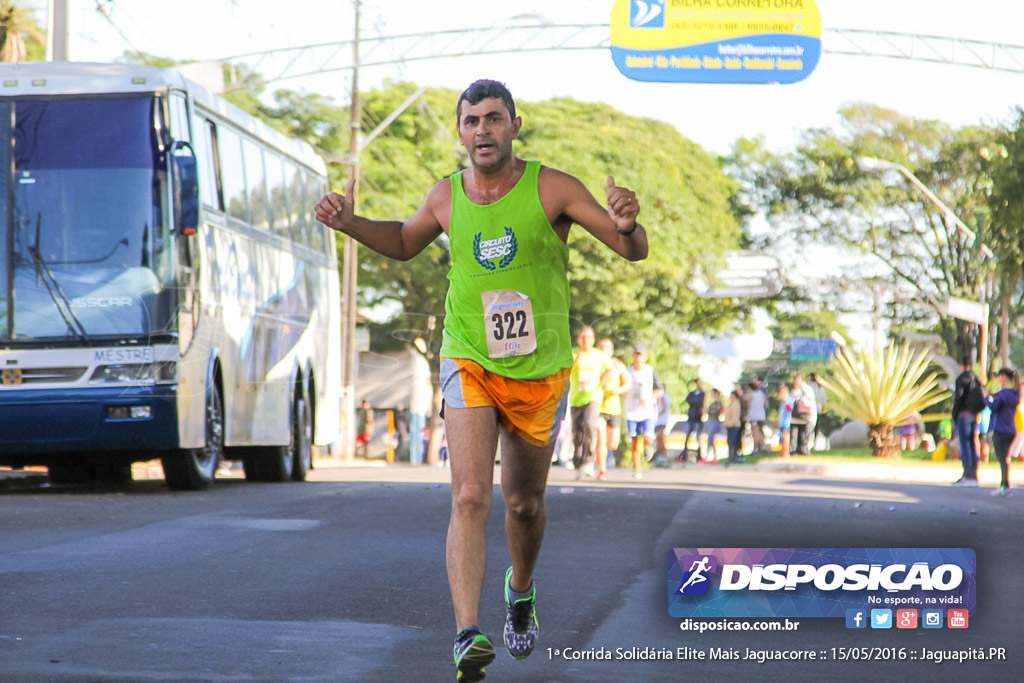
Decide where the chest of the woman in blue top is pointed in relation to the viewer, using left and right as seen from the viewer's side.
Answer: facing to the left of the viewer

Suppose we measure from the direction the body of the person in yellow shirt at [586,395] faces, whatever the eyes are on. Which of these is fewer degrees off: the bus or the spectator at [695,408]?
the bus

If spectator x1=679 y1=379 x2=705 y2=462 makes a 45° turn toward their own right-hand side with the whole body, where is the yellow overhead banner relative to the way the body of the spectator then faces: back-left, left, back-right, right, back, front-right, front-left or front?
front-left

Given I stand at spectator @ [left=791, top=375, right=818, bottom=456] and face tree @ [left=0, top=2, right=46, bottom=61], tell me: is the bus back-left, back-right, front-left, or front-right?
front-left

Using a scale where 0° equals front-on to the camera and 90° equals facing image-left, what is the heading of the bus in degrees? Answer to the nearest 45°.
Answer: approximately 0°

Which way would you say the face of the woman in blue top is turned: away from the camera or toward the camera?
toward the camera

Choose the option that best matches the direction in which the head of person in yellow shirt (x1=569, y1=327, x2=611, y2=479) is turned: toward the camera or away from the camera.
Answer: toward the camera

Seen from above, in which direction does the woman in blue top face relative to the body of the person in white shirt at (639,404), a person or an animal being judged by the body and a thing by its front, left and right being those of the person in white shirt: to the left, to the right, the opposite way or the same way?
to the right

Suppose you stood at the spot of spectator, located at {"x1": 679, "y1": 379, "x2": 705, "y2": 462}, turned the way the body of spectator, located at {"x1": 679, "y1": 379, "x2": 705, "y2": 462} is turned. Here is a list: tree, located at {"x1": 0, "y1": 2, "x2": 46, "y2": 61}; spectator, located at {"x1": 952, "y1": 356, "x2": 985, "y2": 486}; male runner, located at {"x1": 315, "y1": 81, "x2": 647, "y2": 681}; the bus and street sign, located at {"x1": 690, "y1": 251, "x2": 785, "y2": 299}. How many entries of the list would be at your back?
1

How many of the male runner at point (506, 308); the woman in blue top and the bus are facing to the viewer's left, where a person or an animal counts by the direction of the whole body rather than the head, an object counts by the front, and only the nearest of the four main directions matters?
1

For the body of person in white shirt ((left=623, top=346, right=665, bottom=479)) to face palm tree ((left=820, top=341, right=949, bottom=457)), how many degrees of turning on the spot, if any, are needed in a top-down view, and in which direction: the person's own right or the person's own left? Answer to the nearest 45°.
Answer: approximately 135° to the person's own left

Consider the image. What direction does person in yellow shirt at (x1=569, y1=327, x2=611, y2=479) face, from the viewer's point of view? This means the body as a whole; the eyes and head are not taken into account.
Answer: toward the camera

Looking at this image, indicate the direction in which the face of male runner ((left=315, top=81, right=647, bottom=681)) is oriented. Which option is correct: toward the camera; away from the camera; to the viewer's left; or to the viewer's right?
toward the camera

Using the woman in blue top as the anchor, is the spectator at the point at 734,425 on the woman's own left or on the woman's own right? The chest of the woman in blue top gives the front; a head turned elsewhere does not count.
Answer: on the woman's own right

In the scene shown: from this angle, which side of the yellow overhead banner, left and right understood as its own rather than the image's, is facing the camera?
front

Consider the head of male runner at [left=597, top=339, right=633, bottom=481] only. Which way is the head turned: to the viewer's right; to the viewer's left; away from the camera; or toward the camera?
toward the camera
